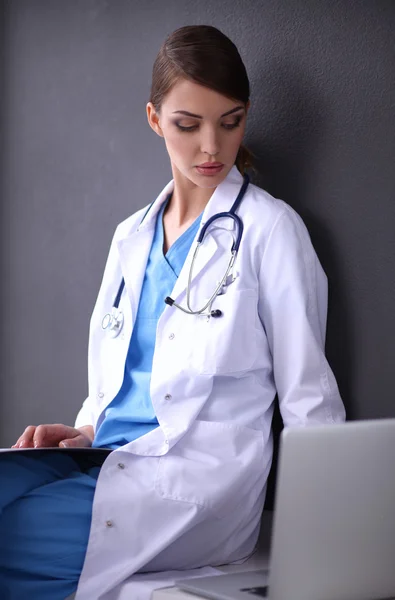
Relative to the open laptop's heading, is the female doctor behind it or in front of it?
in front

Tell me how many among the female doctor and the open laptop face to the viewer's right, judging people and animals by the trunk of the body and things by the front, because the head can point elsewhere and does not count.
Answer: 0

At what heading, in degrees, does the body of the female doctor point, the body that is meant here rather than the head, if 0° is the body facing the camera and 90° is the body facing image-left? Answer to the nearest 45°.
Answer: approximately 45°

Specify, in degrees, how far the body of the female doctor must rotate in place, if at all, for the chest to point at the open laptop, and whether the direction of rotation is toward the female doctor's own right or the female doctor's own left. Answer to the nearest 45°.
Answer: approximately 45° to the female doctor's own left

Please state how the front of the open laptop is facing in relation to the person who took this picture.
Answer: facing away from the viewer and to the left of the viewer
